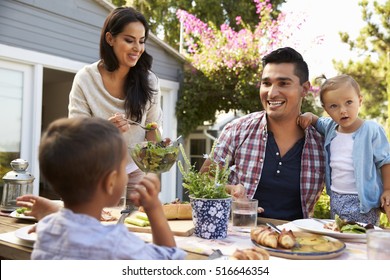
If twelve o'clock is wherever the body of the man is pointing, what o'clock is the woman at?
The woman is roughly at 3 o'clock from the man.

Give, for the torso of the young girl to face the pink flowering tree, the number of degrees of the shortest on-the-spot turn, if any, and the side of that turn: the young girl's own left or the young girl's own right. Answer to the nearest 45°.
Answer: approximately 90° to the young girl's own right

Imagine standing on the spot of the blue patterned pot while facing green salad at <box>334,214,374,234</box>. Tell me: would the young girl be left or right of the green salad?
left

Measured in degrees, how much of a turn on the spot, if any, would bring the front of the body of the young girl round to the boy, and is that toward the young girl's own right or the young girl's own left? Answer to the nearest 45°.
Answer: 0° — they already face them

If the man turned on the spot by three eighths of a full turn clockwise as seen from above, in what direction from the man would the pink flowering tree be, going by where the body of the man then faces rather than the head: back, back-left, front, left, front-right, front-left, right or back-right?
front-right

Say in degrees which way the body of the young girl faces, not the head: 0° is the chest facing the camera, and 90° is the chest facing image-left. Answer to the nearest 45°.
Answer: approximately 45°

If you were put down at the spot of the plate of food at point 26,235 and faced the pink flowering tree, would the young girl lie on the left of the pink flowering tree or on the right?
right

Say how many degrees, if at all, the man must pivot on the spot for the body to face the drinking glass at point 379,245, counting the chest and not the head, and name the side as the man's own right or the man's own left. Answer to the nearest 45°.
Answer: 0° — they already face it

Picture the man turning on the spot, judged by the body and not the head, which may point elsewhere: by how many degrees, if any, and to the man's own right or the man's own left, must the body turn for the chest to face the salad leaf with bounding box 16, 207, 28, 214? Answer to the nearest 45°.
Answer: approximately 45° to the man's own right
